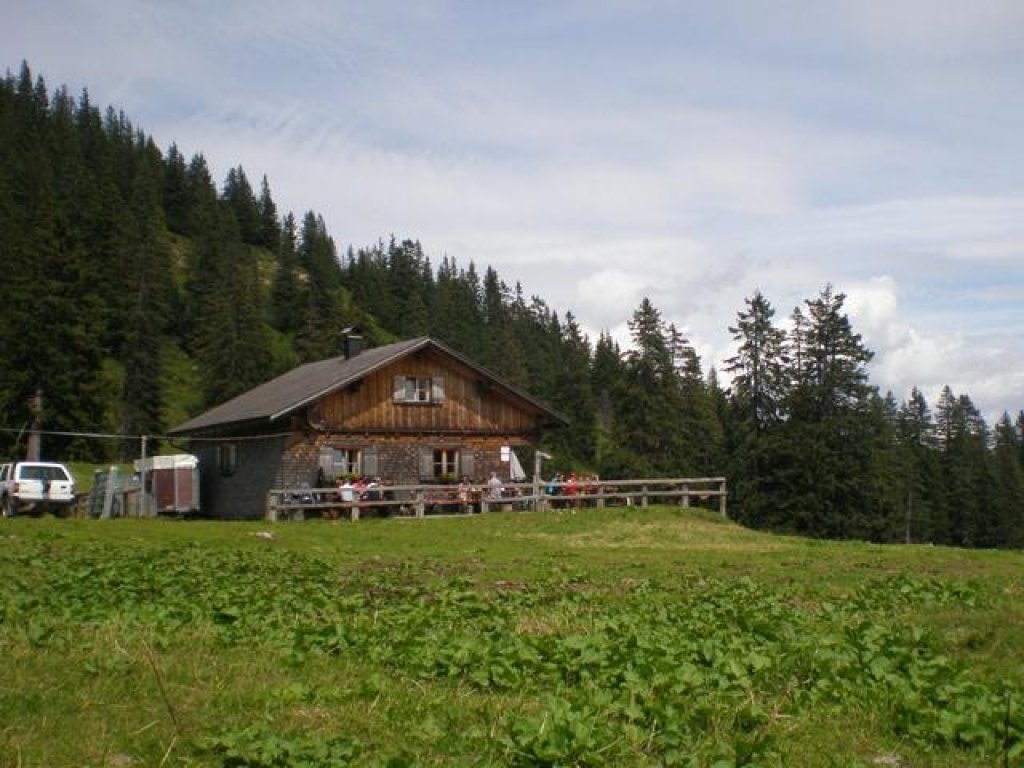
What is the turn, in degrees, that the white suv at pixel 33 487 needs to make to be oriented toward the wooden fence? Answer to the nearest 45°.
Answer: approximately 135° to its right

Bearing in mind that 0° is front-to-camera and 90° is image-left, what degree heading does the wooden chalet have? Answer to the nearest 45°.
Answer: approximately 315°

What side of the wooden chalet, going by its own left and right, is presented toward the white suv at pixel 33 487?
right

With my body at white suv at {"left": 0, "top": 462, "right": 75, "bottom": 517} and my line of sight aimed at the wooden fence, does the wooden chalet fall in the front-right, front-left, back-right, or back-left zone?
front-left

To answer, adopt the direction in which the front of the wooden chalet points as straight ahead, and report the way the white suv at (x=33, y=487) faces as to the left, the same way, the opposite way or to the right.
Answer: the opposite way

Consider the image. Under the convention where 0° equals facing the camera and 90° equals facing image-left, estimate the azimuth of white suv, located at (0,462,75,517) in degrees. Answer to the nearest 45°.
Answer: approximately 135°

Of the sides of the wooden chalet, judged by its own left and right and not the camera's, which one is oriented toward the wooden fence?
front

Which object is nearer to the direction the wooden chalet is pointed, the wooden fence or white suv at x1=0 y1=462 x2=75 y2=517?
the wooden fence
